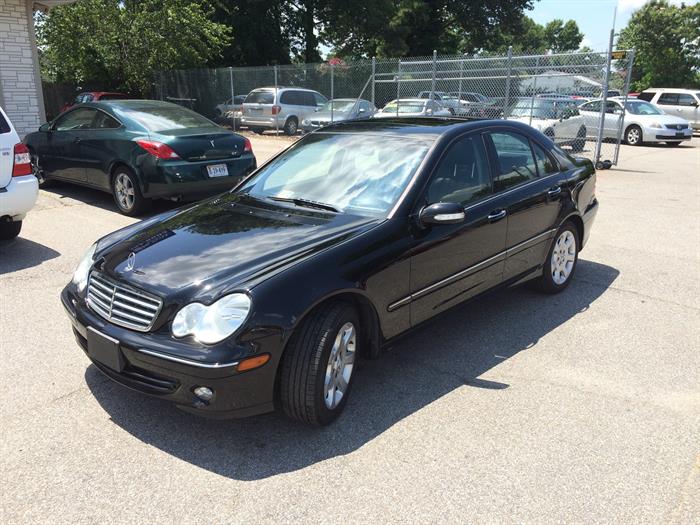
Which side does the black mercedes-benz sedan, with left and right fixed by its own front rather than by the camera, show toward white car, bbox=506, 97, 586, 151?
back

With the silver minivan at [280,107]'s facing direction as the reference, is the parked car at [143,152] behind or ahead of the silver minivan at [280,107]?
behind

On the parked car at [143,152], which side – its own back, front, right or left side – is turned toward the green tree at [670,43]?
right

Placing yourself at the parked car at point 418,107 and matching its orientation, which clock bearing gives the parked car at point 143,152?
the parked car at point 143,152 is roughly at 2 o'clock from the parked car at point 418,107.

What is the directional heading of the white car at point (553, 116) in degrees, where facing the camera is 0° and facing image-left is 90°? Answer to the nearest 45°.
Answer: approximately 45°

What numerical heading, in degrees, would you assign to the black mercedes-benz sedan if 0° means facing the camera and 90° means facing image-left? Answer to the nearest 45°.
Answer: approximately 45°

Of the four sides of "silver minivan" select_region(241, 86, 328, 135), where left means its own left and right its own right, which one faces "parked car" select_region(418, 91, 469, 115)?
front

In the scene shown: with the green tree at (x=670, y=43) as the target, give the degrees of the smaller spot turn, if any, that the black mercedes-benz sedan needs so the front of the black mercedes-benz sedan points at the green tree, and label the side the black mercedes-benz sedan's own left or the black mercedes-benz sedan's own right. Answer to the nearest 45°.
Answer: approximately 180°
